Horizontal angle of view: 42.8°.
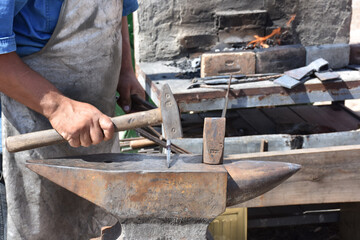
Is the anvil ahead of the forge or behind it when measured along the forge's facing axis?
ahead

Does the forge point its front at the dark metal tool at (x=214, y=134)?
yes

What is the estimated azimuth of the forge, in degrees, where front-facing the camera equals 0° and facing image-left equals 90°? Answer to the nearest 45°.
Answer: approximately 0°
